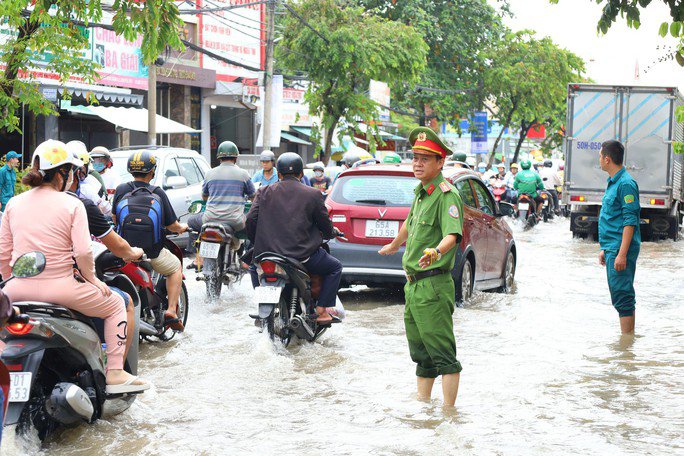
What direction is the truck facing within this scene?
away from the camera

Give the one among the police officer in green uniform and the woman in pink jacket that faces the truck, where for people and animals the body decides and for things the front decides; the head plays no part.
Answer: the woman in pink jacket

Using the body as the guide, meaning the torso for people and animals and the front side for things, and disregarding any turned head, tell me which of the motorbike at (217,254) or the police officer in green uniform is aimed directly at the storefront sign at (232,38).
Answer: the motorbike

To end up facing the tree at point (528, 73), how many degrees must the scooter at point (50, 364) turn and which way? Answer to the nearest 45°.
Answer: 0° — it already faces it

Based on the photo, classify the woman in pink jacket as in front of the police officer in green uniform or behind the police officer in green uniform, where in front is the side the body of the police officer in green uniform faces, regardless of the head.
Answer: in front

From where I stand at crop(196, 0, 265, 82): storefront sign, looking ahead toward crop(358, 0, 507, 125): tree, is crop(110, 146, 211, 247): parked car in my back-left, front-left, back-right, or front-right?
back-right

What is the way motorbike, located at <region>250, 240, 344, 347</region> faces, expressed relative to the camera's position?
facing away from the viewer and to the right of the viewer

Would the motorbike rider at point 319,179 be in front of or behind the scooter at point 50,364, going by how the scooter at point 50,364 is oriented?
in front

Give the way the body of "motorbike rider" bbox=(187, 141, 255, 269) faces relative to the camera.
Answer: away from the camera

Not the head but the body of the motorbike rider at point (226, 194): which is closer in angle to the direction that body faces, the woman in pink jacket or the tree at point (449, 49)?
the tree

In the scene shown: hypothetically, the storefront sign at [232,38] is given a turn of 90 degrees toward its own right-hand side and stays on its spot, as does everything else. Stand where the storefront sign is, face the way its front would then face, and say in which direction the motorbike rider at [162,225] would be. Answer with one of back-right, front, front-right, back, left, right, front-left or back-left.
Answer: front-left

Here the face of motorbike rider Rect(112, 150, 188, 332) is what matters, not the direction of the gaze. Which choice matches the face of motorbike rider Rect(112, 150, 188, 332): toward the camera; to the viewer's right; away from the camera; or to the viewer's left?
away from the camera

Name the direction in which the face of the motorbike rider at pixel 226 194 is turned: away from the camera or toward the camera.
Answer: away from the camera

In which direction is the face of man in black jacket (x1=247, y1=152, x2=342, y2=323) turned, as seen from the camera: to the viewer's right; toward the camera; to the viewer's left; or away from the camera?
away from the camera

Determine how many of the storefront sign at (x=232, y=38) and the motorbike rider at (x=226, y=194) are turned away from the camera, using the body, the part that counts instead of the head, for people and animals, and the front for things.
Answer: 1

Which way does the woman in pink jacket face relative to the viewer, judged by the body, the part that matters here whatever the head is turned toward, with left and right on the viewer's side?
facing away from the viewer and to the right of the viewer

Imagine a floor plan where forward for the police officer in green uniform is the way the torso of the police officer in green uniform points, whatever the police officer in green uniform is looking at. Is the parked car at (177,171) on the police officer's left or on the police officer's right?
on the police officer's right
